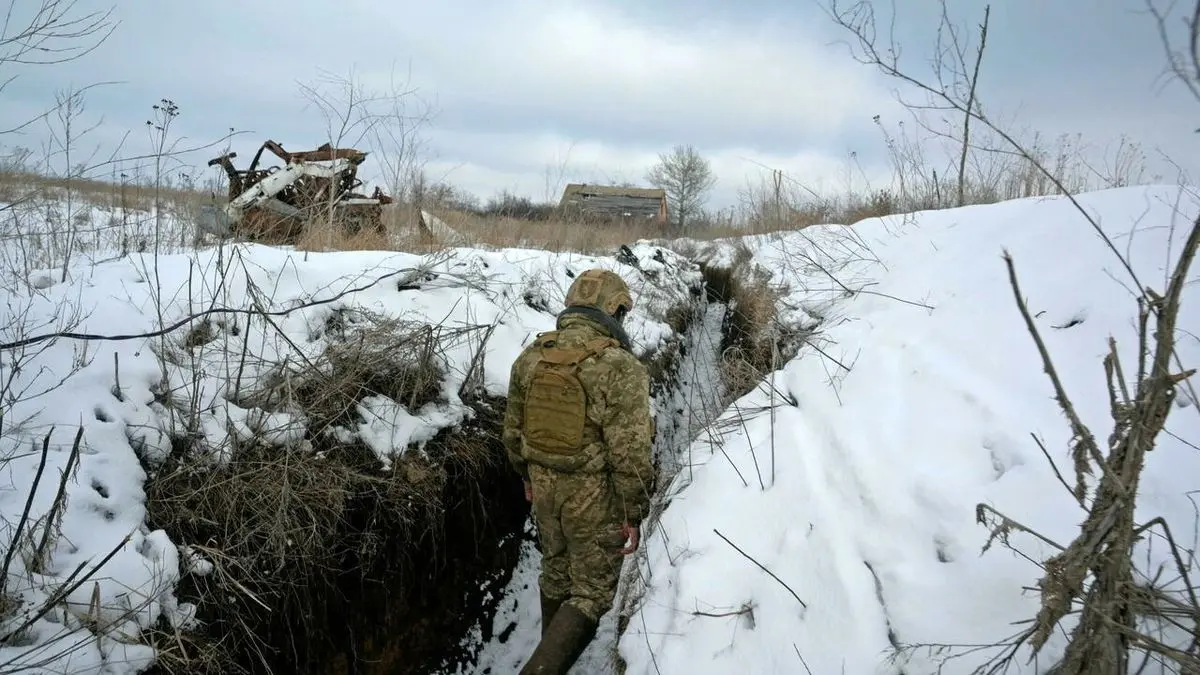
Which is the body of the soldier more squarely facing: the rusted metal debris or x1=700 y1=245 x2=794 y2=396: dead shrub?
the dead shrub

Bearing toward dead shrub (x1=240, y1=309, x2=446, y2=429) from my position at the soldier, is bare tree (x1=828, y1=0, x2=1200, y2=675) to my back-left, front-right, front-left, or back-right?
back-left

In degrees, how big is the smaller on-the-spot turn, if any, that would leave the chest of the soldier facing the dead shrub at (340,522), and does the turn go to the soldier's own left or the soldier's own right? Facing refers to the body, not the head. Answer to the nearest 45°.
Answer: approximately 135° to the soldier's own left

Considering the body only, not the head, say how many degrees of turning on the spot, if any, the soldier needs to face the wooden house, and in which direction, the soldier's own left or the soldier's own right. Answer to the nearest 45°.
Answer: approximately 45° to the soldier's own left

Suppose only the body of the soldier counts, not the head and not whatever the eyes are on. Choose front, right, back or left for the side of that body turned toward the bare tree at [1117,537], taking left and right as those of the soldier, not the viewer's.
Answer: right

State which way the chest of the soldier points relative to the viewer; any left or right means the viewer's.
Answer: facing away from the viewer and to the right of the viewer

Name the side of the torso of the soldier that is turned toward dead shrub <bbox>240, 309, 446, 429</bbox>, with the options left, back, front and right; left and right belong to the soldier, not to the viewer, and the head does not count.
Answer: left

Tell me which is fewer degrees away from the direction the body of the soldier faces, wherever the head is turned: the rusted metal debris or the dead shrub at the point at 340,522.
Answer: the rusted metal debris

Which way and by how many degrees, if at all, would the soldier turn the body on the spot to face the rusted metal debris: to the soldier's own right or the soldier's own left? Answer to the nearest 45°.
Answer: approximately 90° to the soldier's own left
